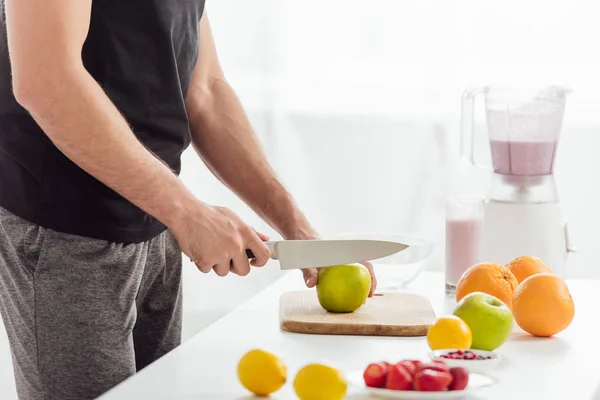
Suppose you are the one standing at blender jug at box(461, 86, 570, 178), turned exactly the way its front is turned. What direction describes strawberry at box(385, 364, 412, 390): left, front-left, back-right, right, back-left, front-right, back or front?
right

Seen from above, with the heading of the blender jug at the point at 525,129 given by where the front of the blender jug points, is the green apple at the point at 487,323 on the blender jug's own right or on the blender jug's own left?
on the blender jug's own right

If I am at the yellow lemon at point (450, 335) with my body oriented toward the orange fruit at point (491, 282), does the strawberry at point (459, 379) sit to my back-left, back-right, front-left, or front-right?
back-right

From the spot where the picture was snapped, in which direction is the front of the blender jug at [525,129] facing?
facing to the right of the viewer

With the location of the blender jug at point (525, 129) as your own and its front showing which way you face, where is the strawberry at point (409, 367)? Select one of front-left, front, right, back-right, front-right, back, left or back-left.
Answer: right

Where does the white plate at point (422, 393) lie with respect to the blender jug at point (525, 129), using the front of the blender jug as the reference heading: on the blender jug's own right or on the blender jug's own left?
on the blender jug's own right

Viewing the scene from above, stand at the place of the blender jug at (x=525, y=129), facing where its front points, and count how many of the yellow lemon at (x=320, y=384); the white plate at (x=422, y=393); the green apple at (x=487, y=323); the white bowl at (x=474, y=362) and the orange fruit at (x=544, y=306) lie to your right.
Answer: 5
